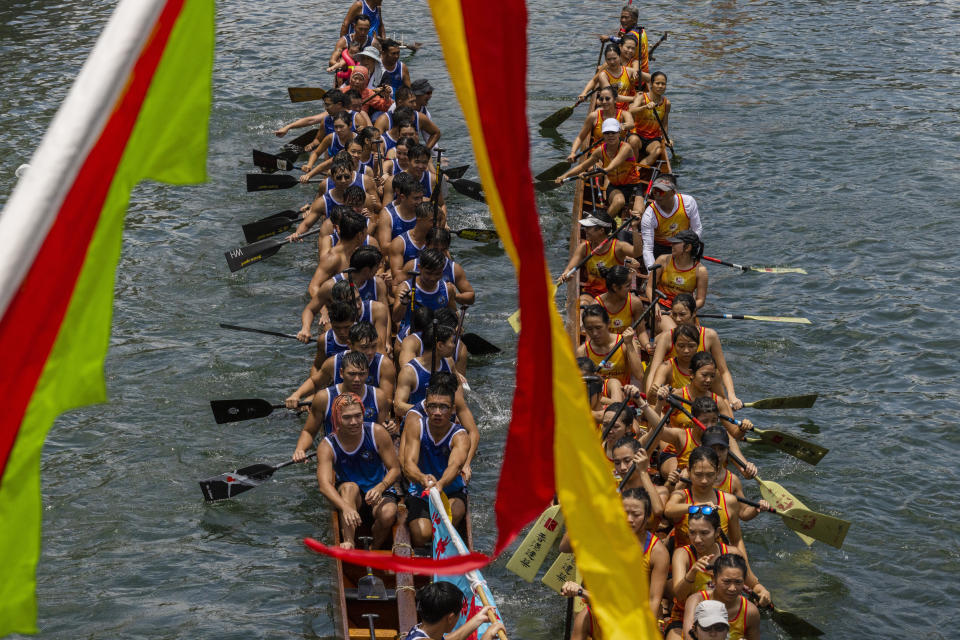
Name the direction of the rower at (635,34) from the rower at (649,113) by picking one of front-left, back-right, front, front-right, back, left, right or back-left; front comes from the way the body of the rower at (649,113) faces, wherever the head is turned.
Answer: back

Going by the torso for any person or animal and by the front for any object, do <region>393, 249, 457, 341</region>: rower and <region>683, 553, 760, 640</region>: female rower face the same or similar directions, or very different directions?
same or similar directions

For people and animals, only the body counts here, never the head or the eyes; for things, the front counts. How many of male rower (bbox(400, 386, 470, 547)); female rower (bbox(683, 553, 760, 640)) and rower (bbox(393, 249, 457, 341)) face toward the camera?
3

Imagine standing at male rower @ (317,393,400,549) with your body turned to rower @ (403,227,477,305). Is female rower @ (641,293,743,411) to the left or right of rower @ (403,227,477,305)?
right

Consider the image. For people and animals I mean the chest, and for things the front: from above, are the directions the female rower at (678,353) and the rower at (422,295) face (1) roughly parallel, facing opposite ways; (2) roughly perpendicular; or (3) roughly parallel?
roughly parallel

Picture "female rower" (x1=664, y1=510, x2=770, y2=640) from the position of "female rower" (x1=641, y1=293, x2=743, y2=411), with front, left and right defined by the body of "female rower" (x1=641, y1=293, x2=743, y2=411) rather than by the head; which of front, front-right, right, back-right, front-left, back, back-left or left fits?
front

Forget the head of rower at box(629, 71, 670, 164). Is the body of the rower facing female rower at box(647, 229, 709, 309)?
yes

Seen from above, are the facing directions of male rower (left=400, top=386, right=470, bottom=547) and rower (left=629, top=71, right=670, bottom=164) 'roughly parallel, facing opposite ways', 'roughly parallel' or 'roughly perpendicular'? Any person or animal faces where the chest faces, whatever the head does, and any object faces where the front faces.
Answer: roughly parallel

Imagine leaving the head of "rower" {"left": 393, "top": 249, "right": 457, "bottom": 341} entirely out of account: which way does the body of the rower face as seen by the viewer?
toward the camera

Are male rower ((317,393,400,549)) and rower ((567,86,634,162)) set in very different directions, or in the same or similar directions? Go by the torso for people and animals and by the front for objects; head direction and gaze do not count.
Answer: same or similar directions

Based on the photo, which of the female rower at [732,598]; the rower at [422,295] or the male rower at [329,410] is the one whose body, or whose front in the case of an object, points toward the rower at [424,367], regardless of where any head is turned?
the rower at [422,295]

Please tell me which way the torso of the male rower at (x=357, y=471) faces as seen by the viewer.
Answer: toward the camera

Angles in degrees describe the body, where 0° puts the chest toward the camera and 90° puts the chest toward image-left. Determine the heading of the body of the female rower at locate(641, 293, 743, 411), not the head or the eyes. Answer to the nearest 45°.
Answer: approximately 0°

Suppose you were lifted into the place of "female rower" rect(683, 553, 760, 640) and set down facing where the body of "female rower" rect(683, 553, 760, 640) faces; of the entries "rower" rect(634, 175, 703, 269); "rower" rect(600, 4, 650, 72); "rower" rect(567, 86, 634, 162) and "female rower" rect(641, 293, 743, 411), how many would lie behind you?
4

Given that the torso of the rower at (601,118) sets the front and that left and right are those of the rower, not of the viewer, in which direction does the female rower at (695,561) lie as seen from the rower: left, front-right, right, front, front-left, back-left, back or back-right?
front

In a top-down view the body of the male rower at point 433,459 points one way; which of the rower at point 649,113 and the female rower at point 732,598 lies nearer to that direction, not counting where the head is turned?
the female rower

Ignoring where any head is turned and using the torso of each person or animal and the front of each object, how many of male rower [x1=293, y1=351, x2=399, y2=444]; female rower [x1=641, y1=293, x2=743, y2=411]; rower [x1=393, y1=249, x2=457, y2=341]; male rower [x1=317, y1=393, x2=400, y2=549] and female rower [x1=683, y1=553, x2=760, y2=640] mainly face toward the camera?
5

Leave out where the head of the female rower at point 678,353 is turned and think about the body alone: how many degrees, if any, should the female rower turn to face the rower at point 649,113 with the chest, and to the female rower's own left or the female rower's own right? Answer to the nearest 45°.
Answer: approximately 180°

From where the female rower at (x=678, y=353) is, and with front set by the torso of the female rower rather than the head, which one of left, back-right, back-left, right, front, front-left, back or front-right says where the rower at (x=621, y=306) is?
back-right

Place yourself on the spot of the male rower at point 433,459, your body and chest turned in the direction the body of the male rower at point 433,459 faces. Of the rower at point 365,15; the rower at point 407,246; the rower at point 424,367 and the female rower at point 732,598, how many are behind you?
3
